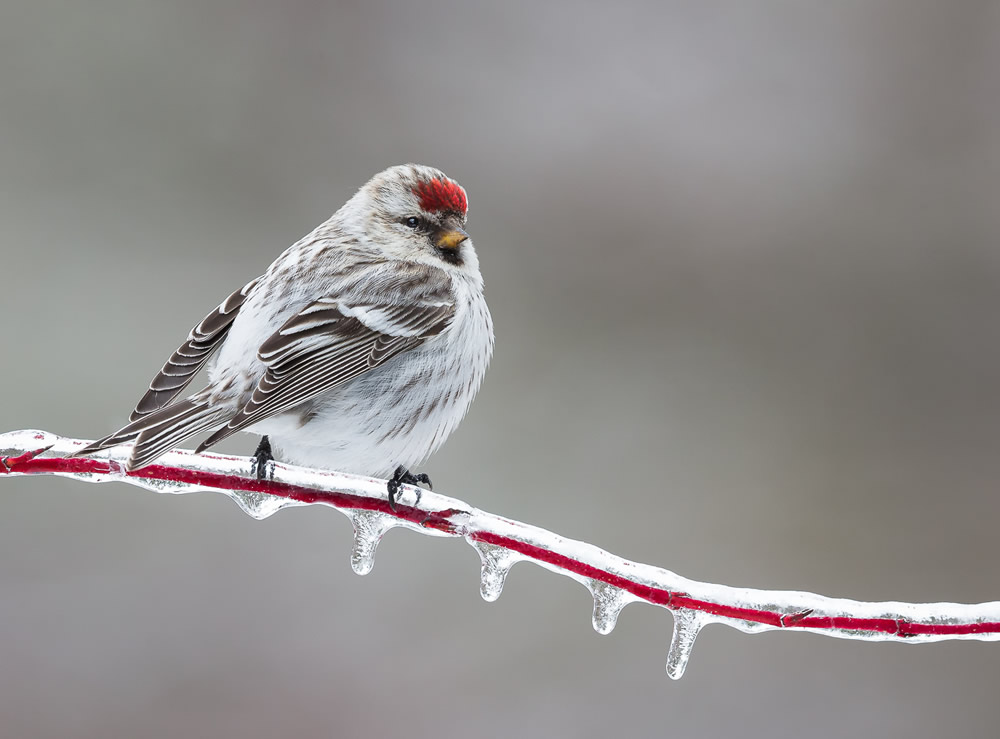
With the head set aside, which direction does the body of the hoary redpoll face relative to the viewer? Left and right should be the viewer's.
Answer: facing to the right of the viewer
